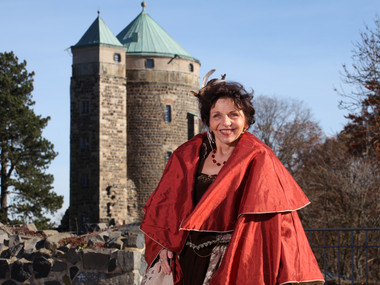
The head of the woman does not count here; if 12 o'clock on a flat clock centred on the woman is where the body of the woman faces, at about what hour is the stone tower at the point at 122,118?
The stone tower is roughly at 4 o'clock from the woman.

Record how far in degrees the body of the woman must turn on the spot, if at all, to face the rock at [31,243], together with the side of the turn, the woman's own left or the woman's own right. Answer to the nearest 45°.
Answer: approximately 90° to the woman's own right

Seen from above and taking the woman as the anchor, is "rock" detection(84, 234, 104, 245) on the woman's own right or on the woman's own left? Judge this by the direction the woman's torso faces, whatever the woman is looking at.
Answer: on the woman's own right

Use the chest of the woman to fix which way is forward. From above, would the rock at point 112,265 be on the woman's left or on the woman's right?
on the woman's right

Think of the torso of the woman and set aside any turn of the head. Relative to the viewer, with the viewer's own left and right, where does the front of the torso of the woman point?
facing the viewer and to the left of the viewer

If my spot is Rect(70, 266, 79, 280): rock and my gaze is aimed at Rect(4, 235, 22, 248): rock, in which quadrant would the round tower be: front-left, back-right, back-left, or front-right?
front-right

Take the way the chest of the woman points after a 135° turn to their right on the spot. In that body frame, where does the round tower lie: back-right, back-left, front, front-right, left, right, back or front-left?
front

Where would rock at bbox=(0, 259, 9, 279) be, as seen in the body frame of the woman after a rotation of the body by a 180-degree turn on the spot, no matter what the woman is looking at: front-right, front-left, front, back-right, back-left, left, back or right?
left

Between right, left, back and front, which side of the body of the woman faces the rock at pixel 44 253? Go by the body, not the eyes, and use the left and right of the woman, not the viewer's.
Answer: right

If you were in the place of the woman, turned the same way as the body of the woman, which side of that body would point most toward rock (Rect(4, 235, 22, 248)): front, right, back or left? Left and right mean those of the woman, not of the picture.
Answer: right
